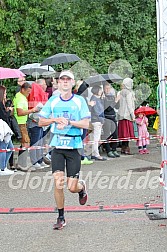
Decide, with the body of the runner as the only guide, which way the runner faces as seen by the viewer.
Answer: toward the camera

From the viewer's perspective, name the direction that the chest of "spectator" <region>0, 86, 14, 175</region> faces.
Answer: to the viewer's right

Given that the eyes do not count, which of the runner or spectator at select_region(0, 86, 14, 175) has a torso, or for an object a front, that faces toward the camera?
the runner

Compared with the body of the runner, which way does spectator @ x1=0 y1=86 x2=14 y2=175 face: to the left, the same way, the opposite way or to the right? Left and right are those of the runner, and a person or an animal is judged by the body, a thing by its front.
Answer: to the left

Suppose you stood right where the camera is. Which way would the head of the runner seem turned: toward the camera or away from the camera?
toward the camera

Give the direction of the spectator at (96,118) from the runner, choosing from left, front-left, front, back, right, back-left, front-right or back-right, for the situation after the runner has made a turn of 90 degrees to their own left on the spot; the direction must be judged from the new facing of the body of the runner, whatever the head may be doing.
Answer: left

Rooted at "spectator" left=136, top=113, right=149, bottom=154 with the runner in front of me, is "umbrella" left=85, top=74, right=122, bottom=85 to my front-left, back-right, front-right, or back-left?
front-right

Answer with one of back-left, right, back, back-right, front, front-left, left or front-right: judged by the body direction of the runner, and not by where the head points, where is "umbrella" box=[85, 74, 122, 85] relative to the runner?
back

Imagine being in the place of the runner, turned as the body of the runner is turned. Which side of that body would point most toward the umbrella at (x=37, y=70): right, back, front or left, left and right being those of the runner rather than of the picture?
back

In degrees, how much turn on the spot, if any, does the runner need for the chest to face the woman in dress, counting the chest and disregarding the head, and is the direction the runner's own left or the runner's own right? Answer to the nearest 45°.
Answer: approximately 180°

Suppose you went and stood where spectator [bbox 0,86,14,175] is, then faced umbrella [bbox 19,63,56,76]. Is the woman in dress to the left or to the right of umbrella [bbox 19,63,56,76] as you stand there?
right
